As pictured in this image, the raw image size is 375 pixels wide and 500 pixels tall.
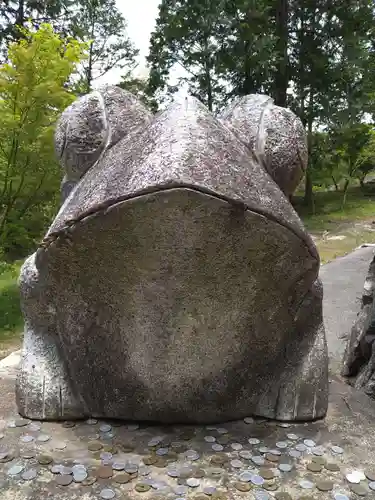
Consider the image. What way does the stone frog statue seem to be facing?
toward the camera
